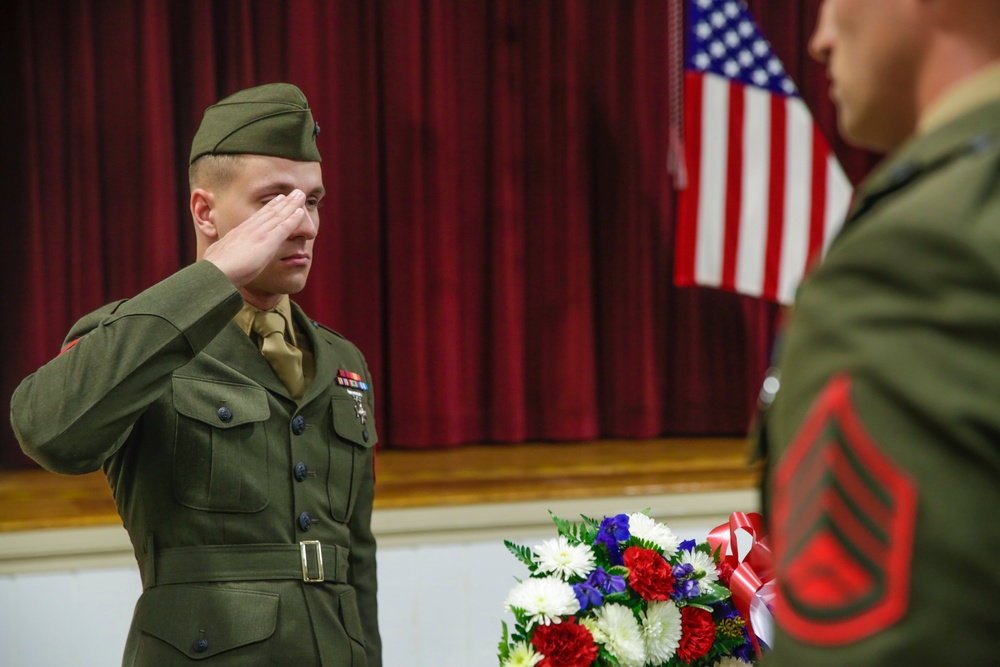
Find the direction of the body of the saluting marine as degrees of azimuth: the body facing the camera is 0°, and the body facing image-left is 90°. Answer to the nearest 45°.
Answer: approximately 315°

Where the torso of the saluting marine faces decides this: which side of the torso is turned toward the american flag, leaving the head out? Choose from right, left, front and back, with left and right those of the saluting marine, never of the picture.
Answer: left

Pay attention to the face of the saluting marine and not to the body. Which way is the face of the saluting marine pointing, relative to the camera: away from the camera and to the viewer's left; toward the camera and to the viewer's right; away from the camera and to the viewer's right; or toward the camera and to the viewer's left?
toward the camera and to the viewer's right
